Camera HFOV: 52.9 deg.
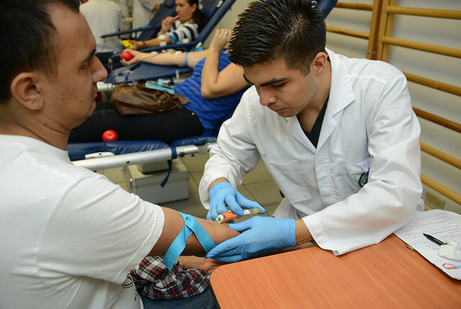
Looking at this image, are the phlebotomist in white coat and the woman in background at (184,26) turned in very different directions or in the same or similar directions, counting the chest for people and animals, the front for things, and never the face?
same or similar directions

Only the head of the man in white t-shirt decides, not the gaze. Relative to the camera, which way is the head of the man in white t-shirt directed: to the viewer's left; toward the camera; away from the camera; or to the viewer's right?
to the viewer's right

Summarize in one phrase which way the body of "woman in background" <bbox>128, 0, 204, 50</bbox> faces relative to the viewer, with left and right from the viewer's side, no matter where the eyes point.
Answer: facing to the left of the viewer

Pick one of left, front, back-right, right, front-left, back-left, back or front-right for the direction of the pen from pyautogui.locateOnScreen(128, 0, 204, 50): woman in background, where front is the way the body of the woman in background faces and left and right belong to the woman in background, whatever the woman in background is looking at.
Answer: left

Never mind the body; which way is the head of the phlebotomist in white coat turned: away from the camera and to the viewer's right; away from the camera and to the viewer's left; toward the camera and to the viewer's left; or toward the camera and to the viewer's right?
toward the camera and to the viewer's left

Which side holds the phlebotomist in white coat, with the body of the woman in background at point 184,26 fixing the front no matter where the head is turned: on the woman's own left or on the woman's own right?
on the woman's own left

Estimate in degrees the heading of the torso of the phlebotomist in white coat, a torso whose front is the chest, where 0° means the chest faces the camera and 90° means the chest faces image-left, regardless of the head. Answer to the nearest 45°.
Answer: approximately 45°

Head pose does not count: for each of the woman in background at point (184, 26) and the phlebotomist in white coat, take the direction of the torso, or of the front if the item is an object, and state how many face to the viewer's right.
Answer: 0

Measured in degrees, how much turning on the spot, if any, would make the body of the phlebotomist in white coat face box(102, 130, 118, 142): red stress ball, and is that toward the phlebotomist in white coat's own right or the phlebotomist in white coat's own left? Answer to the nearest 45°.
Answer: approximately 90° to the phlebotomist in white coat's own right

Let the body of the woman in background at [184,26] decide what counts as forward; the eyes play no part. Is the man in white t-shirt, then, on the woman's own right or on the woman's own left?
on the woman's own left

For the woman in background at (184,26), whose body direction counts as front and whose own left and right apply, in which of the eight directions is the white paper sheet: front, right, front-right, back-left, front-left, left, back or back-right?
left

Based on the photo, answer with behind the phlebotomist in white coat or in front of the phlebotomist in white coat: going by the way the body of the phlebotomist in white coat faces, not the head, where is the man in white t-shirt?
in front
